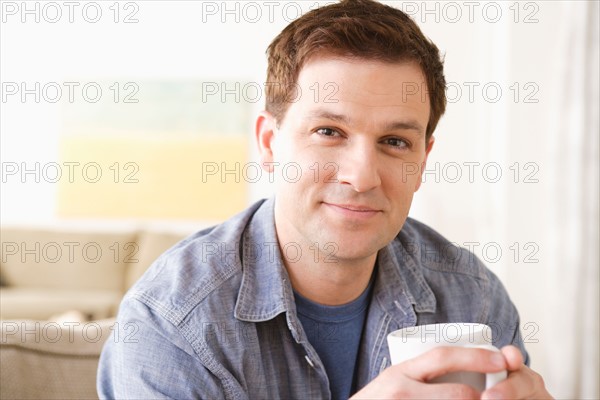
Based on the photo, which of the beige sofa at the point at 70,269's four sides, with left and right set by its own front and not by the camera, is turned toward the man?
front

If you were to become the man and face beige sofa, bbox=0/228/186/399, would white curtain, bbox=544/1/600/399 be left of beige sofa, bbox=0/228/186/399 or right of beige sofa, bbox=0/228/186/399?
right

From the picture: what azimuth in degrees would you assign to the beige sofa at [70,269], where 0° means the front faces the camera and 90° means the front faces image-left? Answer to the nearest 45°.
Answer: approximately 0°

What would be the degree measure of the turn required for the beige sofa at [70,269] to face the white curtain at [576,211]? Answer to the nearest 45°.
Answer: approximately 45° to its left
